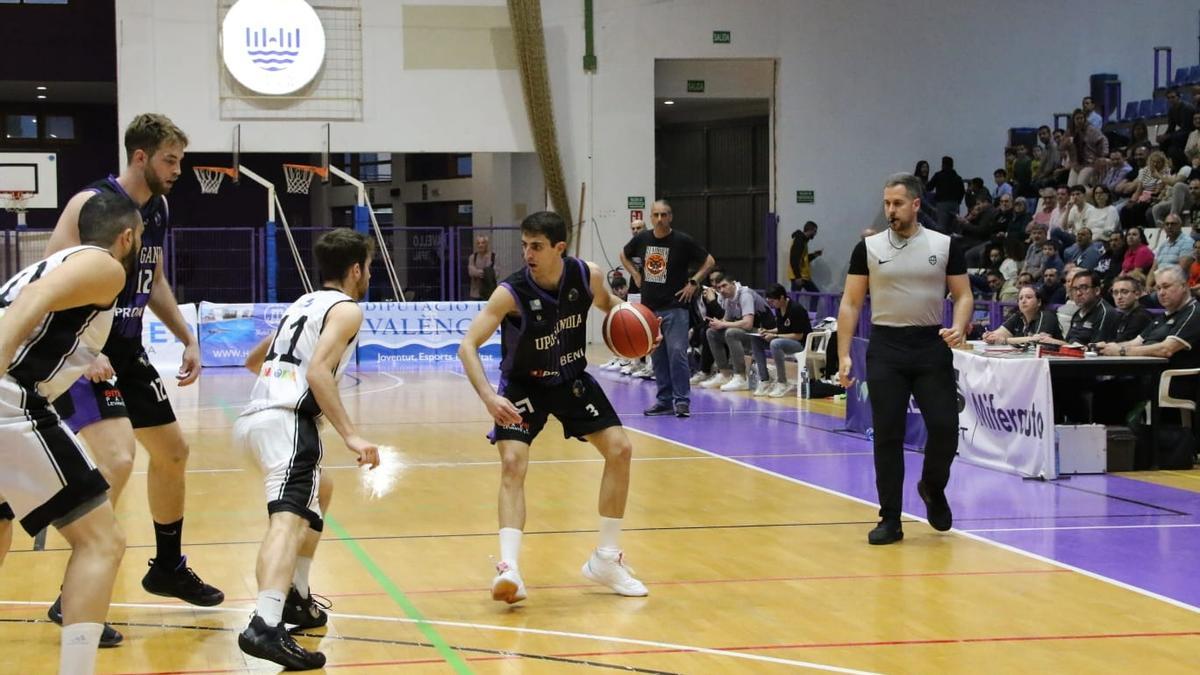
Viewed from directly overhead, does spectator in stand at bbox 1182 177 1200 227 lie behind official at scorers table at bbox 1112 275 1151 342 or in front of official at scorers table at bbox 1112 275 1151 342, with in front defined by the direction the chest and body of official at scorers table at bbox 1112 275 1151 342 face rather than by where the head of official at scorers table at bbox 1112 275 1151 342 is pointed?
behind

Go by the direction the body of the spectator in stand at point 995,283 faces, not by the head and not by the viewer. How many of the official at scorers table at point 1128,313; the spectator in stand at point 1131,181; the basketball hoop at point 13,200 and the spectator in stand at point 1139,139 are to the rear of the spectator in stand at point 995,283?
2

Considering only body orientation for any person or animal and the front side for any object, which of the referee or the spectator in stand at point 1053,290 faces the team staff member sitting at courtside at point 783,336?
the spectator in stand at point 1053,290

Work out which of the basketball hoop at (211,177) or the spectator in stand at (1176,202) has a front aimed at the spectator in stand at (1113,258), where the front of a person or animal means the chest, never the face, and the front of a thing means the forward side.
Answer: the spectator in stand at (1176,202)

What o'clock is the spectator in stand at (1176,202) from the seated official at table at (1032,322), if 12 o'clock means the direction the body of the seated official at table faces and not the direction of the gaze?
The spectator in stand is roughly at 5 o'clock from the seated official at table.

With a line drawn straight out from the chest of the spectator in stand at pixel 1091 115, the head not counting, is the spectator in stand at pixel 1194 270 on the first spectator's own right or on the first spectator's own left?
on the first spectator's own left

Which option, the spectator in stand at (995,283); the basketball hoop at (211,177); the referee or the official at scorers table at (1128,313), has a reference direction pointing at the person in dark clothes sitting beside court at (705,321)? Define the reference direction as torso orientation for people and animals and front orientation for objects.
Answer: the spectator in stand at (995,283)

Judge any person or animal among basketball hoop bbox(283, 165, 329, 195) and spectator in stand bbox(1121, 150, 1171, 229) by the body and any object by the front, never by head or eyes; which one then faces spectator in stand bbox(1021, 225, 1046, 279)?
spectator in stand bbox(1121, 150, 1171, 229)

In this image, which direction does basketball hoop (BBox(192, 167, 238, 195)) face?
to the viewer's left

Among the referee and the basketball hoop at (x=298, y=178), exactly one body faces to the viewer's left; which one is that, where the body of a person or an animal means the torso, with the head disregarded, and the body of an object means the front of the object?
the basketball hoop

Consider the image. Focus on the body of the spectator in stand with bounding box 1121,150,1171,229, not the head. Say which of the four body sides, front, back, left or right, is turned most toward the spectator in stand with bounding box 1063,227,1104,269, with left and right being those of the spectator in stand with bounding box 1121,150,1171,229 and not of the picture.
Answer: front
